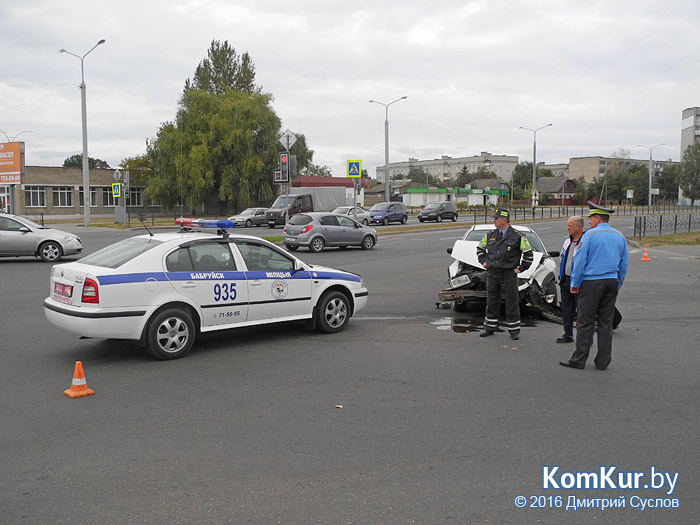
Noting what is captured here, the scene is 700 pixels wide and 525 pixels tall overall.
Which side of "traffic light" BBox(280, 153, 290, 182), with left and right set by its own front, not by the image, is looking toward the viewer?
front

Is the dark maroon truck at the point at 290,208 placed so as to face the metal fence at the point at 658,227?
no

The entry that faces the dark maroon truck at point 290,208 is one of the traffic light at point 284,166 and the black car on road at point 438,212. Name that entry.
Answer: the black car on road at point 438,212

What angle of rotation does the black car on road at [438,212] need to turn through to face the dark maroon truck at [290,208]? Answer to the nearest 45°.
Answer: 0° — it already faces it

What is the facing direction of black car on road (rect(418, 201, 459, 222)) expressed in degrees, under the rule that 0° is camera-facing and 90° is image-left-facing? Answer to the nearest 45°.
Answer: approximately 45°

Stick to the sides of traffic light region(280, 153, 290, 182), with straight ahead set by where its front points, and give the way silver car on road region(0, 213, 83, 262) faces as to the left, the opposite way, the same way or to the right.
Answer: to the left

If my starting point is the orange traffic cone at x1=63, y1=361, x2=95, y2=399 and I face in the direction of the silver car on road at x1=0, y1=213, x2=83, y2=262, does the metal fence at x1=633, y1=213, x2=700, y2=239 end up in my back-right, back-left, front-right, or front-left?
front-right

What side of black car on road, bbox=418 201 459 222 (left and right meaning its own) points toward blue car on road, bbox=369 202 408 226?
front

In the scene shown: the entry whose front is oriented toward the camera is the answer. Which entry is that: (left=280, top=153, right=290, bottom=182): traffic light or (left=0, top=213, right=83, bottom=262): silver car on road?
the traffic light

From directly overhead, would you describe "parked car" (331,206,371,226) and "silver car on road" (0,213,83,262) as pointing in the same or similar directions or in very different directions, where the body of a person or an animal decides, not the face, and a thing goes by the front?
very different directions

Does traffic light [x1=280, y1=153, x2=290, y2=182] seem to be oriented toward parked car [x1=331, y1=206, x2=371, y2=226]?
no

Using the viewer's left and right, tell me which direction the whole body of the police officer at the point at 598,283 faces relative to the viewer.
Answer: facing away from the viewer and to the left of the viewer

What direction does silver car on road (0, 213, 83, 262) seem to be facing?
to the viewer's right
